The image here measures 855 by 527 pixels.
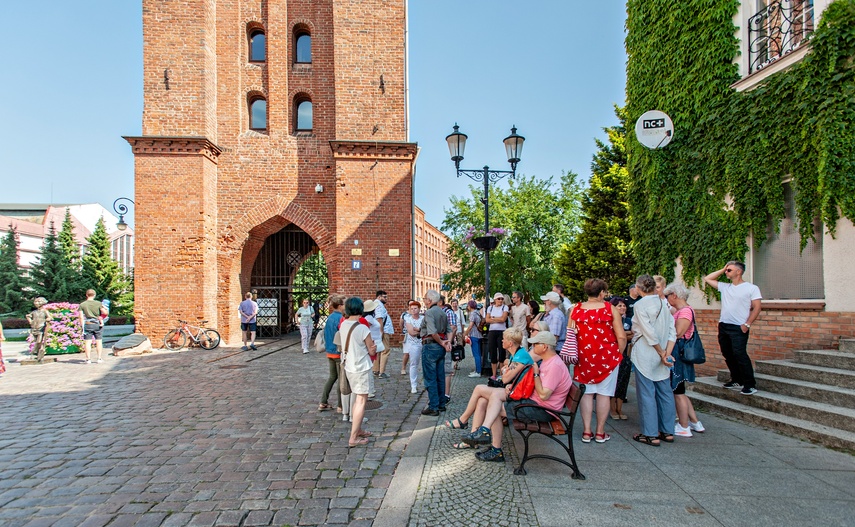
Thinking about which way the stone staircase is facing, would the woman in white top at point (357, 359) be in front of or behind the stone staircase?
in front

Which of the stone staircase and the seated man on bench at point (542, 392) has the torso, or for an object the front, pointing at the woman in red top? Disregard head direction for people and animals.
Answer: the stone staircase

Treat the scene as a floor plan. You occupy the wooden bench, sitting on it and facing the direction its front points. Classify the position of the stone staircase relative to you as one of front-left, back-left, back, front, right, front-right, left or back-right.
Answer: back-right

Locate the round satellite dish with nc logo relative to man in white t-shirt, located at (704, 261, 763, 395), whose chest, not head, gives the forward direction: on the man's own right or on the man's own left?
on the man's own right

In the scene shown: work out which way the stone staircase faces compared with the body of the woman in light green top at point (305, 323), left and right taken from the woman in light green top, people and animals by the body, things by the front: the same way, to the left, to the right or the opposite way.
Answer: to the right

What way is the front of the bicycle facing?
to the viewer's left

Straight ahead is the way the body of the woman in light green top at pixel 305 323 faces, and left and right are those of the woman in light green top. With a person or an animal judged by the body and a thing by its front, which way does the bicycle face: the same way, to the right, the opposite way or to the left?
to the right

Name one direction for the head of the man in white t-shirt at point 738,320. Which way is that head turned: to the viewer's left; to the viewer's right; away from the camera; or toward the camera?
to the viewer's left

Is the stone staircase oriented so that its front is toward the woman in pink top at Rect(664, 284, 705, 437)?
yes

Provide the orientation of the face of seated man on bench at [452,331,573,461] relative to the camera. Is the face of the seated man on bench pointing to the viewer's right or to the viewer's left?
to the viewer's left

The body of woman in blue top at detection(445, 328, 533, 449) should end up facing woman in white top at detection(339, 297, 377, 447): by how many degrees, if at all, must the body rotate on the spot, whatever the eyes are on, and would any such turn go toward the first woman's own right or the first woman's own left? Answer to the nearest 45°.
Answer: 0° — they already face them

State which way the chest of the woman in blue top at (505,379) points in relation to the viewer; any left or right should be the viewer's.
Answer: facing to the left of the viewer

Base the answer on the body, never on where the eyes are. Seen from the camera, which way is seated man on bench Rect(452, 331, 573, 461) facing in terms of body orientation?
to the viewer's left

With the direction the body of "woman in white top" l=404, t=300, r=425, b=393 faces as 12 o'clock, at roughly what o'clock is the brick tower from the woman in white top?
The brick tower is roughly at 5 o'clock from the woman in white top.

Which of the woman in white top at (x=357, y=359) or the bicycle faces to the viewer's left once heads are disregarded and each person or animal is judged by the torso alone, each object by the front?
the bicycle

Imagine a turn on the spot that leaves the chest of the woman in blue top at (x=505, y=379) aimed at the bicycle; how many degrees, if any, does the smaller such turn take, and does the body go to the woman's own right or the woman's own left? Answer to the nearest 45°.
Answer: approximately 45° to the woman's own right

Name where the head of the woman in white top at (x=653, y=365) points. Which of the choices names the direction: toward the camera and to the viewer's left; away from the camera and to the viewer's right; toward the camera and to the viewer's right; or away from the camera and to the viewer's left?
away from the camera and to the viewer's left

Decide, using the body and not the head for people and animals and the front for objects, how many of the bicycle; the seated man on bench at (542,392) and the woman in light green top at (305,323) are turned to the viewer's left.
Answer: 2

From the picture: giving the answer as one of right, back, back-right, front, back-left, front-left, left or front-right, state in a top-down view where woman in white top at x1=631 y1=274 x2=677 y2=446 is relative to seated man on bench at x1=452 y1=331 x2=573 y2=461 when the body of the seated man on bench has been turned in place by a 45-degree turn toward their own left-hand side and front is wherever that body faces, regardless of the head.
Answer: back
